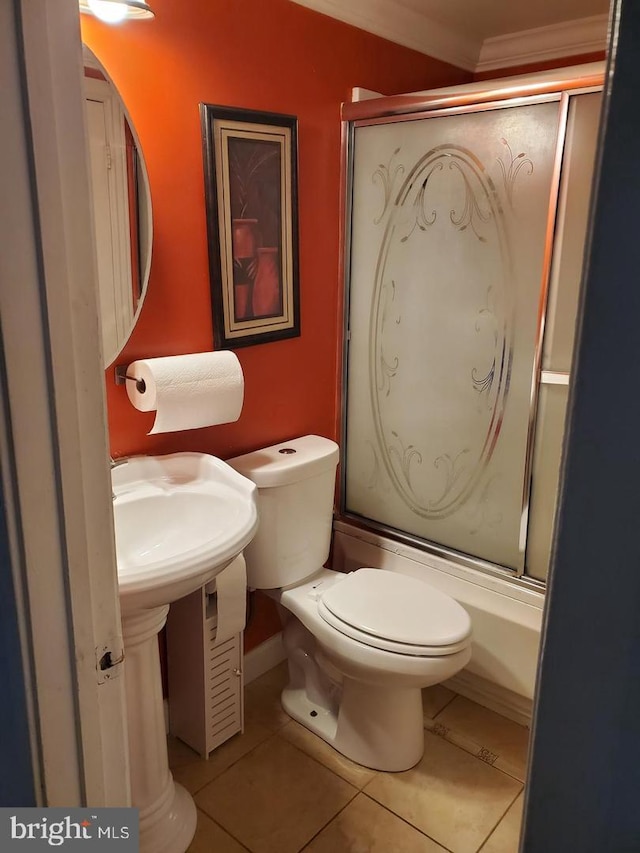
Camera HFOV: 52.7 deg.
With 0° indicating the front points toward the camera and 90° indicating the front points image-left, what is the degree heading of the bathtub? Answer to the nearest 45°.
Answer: approximately 45°

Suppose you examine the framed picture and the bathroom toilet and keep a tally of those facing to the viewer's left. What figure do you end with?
0

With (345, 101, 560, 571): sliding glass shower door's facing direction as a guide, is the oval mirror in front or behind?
in front

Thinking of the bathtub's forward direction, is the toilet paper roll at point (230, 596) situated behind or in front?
in front

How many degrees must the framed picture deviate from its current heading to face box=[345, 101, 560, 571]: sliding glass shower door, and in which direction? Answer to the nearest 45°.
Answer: approximately 45° to its left

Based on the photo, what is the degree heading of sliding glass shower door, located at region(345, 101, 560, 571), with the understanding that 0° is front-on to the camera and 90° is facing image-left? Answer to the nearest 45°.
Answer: approximately 45°

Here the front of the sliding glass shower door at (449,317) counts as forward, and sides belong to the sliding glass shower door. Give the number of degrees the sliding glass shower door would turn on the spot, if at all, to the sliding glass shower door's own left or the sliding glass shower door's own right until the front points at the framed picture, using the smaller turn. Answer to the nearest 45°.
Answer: approximately 45° to the sliding glass shower door's own right
